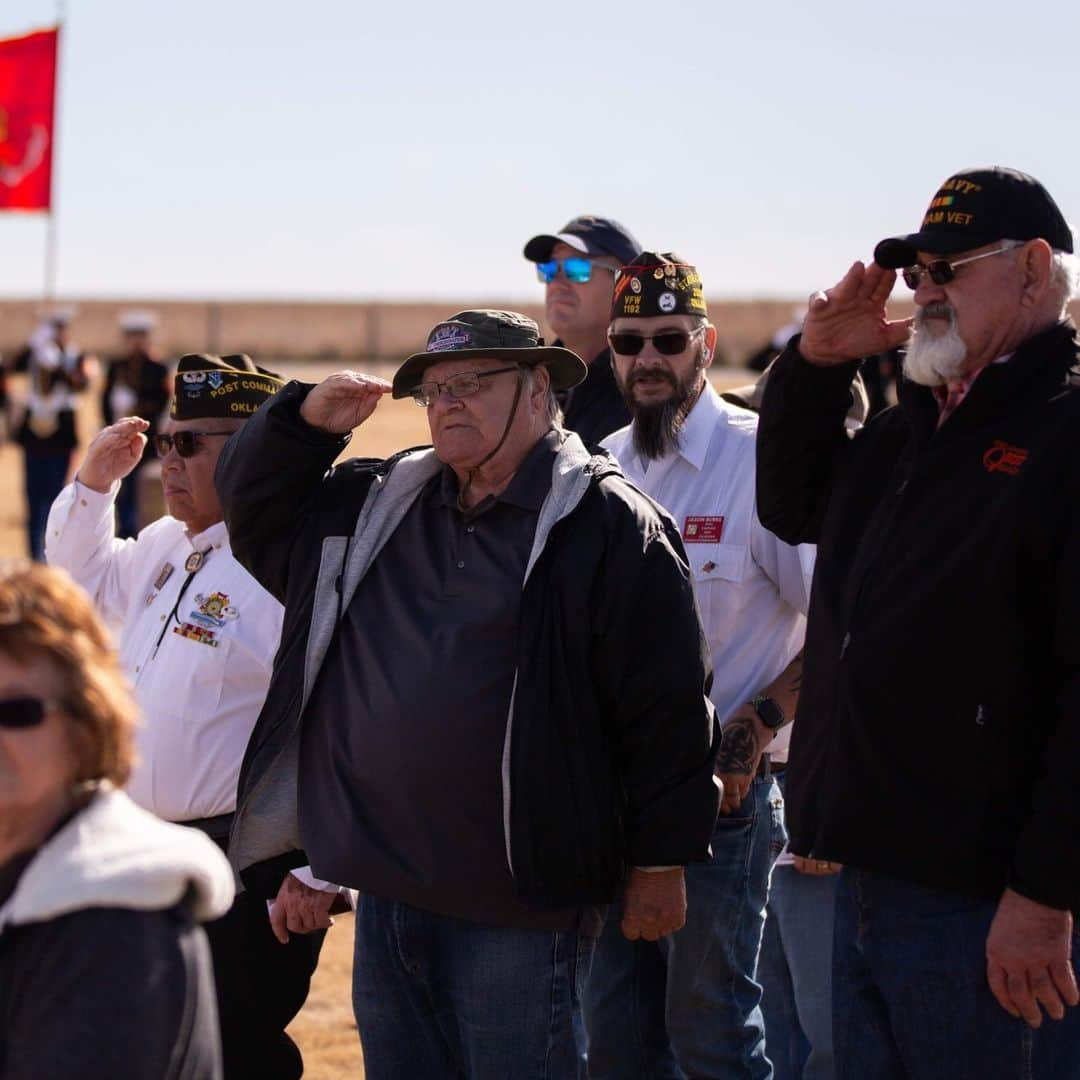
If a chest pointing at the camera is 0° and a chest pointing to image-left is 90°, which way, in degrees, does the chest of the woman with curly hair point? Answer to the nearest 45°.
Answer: approximately 45°

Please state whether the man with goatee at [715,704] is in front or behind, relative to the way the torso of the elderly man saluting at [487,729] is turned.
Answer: behind

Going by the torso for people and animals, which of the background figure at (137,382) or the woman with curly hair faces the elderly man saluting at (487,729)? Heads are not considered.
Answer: the background figure

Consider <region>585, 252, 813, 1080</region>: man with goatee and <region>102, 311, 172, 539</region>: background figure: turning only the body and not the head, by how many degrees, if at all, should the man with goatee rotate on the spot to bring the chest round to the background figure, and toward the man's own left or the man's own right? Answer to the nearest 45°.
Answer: approximately 90° to the man's own right

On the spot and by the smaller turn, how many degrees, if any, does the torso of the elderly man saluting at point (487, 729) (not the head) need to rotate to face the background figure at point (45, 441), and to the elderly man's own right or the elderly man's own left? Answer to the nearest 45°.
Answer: approximately 135° to the elderly man's own right

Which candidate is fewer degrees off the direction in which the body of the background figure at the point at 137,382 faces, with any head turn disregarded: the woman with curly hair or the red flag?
the woman with curly hair

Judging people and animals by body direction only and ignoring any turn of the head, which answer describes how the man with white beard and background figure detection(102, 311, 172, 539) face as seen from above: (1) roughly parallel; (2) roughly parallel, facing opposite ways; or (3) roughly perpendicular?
roughly perpendicular

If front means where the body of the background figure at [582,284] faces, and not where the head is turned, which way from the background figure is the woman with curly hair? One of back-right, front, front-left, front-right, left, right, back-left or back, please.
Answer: front-left

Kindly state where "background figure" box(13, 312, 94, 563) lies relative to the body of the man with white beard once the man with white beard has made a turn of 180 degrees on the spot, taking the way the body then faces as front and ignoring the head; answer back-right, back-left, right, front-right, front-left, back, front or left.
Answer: left

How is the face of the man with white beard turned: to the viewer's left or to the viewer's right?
to the viewer's left

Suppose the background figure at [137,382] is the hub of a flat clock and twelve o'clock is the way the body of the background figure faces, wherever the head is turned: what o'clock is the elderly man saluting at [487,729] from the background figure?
The elderly man saluting is roughly at 12 o'clock from the background figure.
